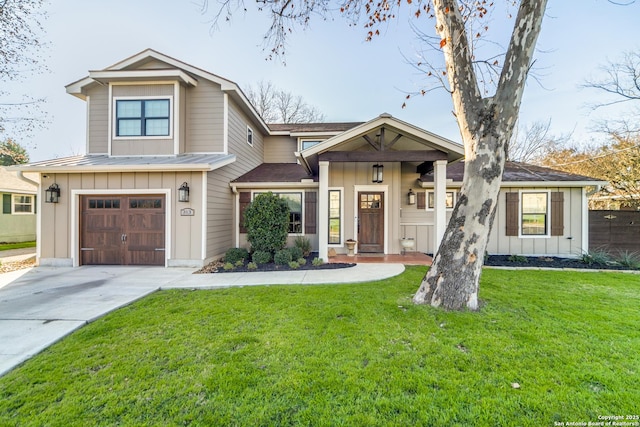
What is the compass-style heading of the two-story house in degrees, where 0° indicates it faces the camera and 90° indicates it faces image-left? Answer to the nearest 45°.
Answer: approximately 0°

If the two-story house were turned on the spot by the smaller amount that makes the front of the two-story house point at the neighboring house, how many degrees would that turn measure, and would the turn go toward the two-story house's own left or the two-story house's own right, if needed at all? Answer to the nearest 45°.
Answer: approximately 135° to the two-story house's own right

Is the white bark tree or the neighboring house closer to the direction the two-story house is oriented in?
the white bark tree

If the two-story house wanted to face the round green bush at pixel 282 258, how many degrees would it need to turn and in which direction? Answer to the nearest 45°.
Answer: approximately 45° to its left
